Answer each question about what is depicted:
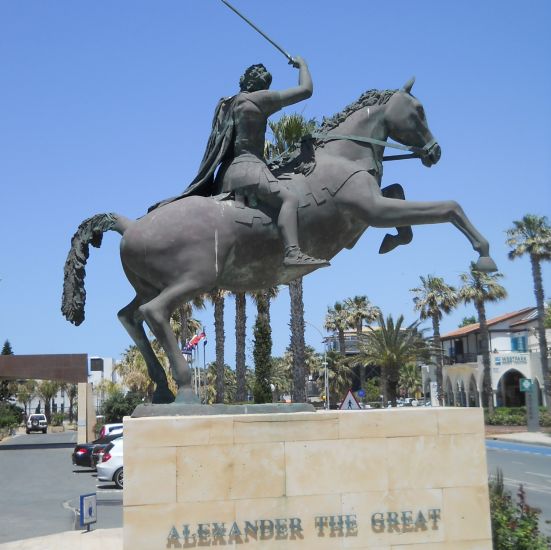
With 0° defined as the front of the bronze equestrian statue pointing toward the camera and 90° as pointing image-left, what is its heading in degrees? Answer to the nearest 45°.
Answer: approximately 270°

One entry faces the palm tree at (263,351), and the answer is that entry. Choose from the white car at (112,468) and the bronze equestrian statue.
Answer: the white car

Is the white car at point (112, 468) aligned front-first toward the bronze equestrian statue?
no

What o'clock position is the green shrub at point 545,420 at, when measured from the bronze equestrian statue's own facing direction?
The green shrub is roughly at 10 o'clock from the bronze equestrian statue.

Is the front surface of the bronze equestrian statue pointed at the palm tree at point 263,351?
no

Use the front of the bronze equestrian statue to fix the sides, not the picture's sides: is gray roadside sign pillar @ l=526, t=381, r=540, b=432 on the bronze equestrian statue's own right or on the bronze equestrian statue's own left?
on the bronze equestrian statue's own left

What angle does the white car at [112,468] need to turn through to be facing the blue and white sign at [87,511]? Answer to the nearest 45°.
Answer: approximately 135° to its right

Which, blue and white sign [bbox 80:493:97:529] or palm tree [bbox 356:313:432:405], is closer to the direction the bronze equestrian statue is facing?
the palm tree

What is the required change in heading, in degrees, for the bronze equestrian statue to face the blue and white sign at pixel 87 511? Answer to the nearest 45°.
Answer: approximately 135° to its left

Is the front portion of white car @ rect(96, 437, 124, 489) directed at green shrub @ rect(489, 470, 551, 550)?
no

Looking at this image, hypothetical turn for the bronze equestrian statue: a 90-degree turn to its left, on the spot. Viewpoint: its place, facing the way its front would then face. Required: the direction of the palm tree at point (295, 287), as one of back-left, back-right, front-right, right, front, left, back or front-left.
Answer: front

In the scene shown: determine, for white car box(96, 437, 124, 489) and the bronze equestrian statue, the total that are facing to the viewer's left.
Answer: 0

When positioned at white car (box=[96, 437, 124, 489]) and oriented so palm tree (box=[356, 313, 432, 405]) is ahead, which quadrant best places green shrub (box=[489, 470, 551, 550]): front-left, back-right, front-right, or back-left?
back-right

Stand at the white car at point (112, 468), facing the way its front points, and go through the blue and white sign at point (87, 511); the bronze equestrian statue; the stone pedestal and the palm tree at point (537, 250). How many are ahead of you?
1
